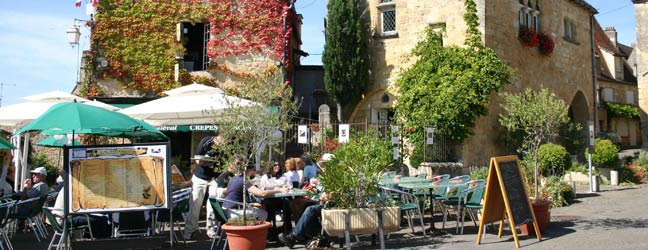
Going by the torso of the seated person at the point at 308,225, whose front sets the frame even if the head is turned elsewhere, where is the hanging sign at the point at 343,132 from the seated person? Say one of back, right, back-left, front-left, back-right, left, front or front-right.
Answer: right

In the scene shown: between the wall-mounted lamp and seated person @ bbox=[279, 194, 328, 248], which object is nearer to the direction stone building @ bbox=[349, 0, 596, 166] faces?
the seated person

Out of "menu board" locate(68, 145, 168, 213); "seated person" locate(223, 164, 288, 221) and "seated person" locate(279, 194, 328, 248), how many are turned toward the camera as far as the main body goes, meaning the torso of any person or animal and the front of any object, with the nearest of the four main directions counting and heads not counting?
1

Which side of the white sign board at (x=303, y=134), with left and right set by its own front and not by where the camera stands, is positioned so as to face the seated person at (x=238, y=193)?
front

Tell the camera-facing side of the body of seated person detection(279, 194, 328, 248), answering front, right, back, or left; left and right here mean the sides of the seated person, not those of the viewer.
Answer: left

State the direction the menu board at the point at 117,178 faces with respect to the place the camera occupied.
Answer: facing the viewer

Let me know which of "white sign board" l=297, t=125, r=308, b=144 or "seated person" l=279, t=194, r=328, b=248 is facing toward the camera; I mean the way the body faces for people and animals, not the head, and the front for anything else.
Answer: the white sign board

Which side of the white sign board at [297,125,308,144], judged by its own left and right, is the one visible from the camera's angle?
front

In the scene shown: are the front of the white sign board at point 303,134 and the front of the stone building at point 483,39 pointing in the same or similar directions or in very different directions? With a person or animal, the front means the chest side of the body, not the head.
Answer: same or similar directions

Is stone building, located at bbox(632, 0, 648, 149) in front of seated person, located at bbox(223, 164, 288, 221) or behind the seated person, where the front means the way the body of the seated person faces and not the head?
in front

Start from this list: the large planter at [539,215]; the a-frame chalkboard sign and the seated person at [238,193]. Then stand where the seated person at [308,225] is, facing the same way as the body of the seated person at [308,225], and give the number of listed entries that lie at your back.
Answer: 2

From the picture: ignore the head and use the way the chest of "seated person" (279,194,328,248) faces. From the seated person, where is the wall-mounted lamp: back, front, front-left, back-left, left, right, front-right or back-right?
front-right

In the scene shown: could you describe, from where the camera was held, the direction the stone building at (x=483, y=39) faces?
facing the viewer and to the right of the viewer

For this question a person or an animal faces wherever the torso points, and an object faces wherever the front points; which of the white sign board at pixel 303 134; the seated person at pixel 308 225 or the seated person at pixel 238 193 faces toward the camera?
the white sign board

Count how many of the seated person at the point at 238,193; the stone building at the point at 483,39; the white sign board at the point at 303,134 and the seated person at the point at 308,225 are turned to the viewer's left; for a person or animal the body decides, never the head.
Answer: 1
